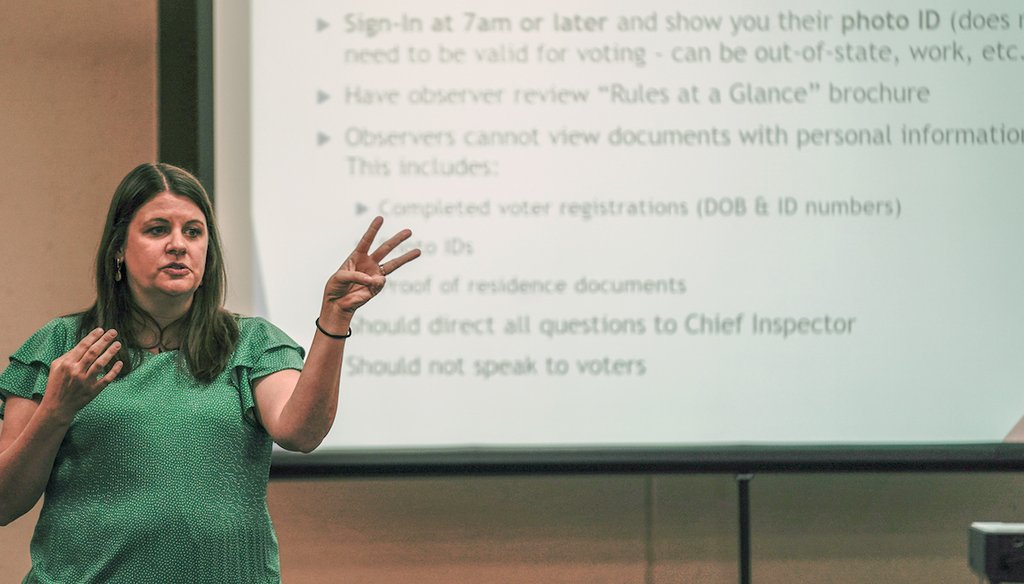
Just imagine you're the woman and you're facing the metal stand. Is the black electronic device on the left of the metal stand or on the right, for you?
right

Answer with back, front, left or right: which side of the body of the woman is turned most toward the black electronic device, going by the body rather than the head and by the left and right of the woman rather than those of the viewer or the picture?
left

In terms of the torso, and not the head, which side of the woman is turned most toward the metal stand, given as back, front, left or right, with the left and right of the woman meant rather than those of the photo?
left

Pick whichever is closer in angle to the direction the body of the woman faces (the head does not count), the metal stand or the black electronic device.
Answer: the black electronic device

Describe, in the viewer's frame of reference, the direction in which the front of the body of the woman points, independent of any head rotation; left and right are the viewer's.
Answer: facing the viewer
